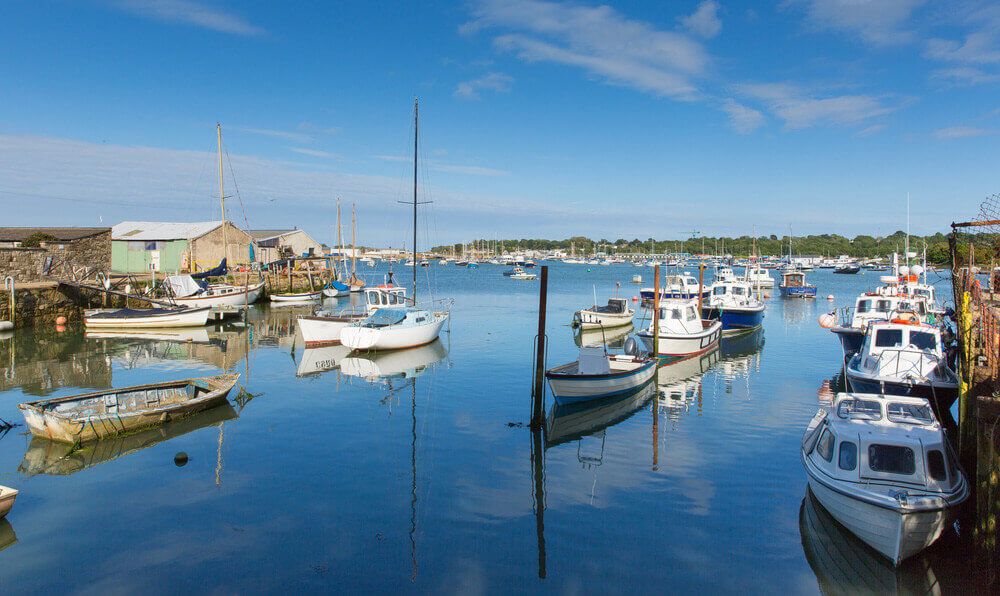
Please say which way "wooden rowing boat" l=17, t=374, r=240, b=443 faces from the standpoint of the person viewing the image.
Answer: facing away from the viewer and to the right of the viewer

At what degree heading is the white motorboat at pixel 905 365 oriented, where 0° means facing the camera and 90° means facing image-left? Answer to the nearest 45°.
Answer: approximately 315°

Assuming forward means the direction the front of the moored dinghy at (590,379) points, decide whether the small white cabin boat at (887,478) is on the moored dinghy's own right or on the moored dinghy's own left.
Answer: on the moored dinghy's own left
